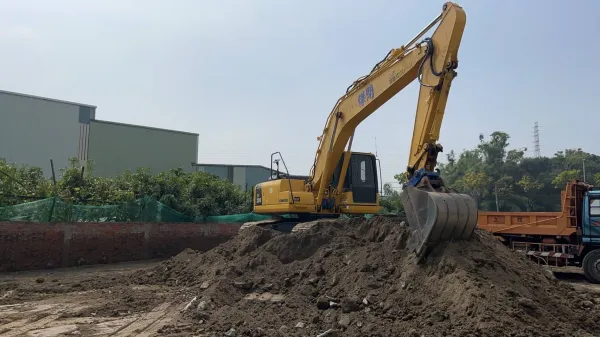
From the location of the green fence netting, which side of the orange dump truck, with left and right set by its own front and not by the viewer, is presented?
back

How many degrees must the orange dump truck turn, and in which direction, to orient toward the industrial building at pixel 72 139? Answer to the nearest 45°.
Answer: approximately 180°

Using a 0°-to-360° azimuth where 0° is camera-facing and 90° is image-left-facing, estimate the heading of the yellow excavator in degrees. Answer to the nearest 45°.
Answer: approximately 315°

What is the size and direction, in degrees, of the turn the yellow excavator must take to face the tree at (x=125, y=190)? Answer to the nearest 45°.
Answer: approximately 180°

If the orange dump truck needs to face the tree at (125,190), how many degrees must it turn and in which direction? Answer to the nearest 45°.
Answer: approximately 180°

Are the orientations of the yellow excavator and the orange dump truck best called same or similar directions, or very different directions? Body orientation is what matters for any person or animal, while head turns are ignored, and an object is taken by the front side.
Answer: same or similar directions

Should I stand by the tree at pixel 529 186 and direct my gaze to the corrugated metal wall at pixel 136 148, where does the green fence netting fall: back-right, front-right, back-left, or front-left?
front-left

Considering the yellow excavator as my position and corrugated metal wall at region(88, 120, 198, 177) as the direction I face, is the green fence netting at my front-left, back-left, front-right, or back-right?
front-left

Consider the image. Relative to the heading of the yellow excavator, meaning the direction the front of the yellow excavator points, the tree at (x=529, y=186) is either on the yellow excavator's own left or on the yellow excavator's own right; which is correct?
on the yellow excavator's own left

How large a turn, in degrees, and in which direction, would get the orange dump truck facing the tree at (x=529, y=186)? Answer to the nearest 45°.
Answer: approximately 90° to its left

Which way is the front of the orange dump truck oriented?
to the viewer's right

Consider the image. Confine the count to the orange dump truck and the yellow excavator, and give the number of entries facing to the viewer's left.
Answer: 0
